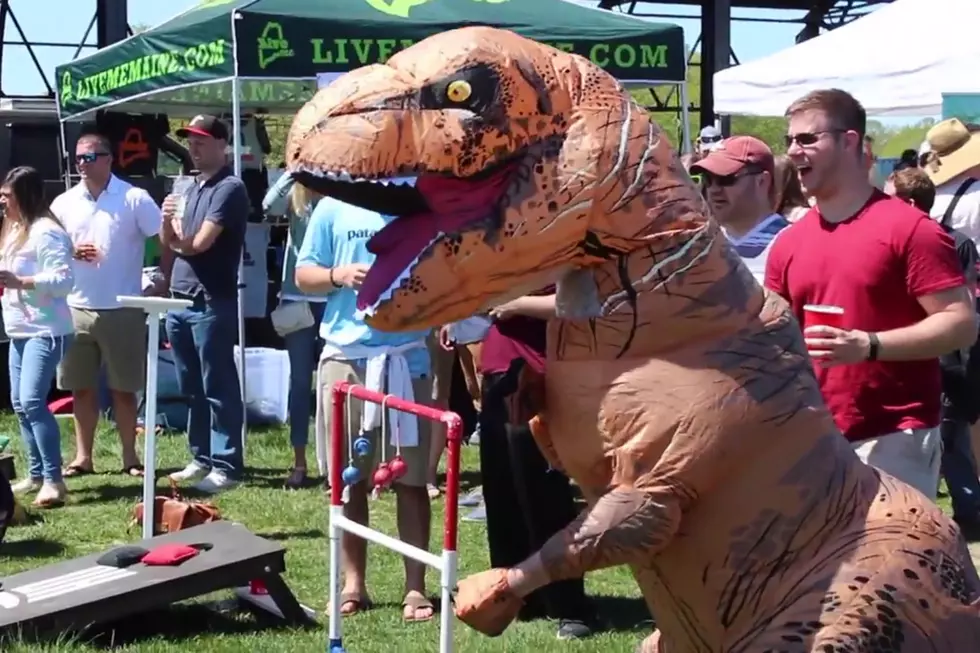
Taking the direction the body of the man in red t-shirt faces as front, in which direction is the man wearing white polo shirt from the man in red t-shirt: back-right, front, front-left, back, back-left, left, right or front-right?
right

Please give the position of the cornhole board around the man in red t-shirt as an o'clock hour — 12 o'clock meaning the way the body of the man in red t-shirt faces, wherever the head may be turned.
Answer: The cornhole board is roughly at 2 o'clock from the man in red t-shirt.

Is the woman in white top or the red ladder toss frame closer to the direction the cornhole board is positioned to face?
the woman in white top

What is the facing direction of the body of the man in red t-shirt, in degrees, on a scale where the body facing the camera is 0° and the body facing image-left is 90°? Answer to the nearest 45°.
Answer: approximately 45°

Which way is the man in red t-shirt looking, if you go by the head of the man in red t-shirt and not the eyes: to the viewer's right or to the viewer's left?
to the viewer's left

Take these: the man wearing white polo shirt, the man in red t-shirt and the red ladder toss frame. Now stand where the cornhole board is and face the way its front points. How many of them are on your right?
1

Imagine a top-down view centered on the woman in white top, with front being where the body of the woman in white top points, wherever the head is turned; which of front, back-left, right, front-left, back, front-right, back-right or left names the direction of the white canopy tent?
back-left

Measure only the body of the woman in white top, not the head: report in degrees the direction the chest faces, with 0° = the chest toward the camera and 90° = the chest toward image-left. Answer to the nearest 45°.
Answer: approximately 45°

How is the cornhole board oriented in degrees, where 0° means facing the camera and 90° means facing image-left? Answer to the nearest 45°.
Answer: approximately 90°

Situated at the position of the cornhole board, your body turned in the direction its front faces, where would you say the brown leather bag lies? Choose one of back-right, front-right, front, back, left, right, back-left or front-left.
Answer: right
